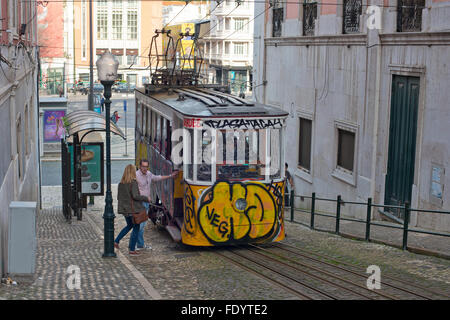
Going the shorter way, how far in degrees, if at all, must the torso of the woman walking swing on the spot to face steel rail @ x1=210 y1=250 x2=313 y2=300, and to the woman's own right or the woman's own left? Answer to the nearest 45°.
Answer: approximately 90° to the woman's own right

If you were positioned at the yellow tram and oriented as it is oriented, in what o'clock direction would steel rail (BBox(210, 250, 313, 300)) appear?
The steel rail is roughly at 1 o'clock from the yellow tram.

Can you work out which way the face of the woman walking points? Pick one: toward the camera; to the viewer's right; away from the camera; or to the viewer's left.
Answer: away from the camera

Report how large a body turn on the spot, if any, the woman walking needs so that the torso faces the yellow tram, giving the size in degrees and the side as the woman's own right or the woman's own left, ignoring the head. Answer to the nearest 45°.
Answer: approximately 45° to the woman's own right

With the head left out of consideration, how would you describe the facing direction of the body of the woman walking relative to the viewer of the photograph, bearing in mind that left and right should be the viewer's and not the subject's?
facing away from the viewer and to the right of the viewer

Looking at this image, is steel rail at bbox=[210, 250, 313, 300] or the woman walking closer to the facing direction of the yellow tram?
the steel rail
